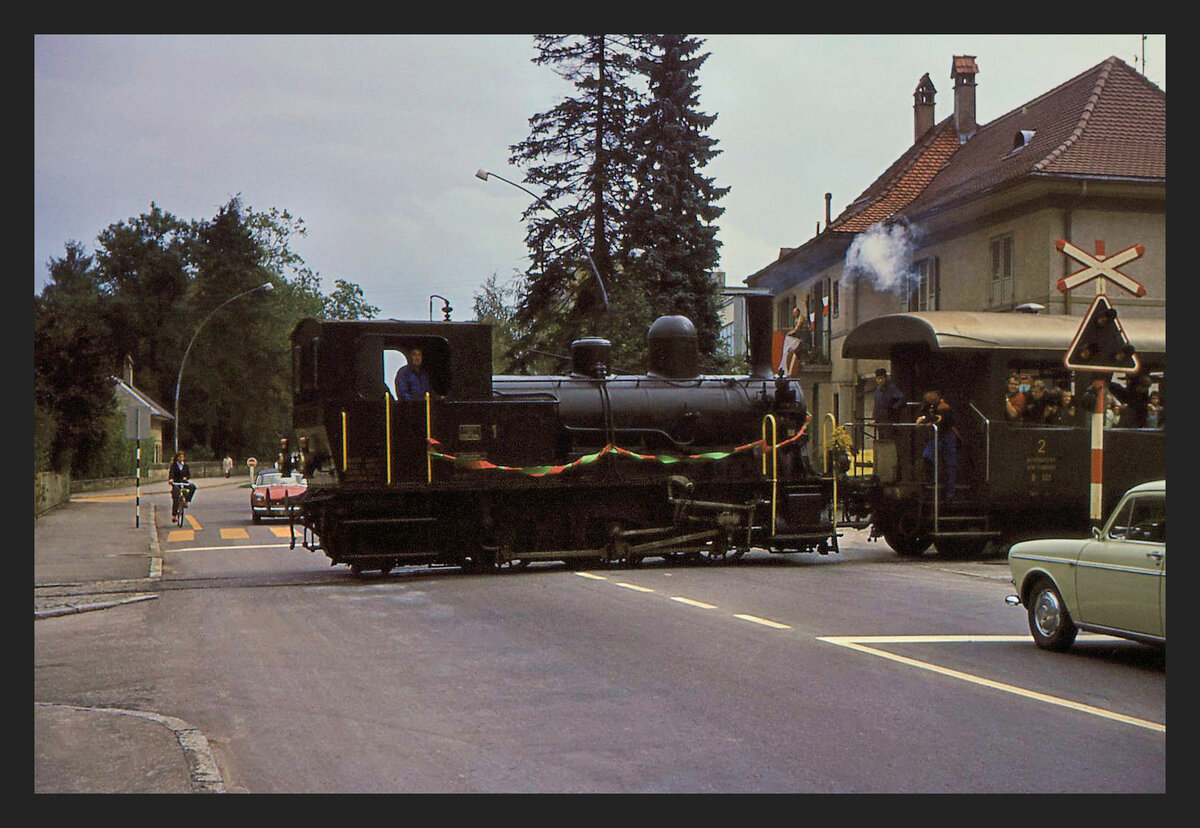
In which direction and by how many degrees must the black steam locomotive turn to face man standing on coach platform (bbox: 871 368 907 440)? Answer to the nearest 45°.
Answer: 0° — it already faces them

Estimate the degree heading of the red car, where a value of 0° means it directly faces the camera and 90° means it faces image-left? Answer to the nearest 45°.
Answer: approximately 0°

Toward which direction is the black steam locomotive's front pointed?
to the viewer's right

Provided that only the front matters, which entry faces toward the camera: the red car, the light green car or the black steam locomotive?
the red car

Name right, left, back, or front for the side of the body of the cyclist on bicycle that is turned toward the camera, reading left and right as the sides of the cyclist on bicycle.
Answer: front

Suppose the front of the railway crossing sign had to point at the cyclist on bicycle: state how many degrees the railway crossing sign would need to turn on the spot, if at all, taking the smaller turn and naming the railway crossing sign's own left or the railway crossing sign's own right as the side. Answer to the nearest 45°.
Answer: approximately 135° to the railway crossing sign's own right

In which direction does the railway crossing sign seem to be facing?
toward the camera

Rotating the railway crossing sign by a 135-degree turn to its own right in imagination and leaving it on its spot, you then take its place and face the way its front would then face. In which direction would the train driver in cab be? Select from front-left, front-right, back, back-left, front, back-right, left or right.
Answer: front

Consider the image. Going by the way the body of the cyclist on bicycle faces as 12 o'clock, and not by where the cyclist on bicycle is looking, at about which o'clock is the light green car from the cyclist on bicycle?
The light green car is roughly at 11 o'clock from the cyclist on bicycle.

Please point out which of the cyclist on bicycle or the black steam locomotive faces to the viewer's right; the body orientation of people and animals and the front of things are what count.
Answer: the black steam locomotive

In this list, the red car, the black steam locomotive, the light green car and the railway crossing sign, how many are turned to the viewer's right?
1

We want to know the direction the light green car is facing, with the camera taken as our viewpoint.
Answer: facing away from the viewer and to the left of the viewer

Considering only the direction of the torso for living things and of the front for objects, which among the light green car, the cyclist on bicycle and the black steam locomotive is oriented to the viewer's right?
the black steam locomotive

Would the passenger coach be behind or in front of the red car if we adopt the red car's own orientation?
in front

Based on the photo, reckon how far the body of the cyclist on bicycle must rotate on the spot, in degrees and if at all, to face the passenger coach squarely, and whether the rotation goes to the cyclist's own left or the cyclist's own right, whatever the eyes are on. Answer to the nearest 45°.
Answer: approximately 45° to the cyclist's own left

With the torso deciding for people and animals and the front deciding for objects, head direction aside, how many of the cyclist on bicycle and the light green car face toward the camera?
1

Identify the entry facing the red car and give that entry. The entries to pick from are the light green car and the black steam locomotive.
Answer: the light green car
